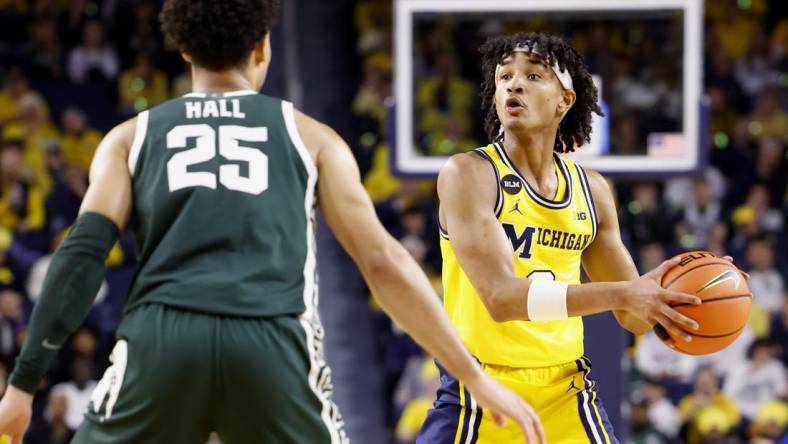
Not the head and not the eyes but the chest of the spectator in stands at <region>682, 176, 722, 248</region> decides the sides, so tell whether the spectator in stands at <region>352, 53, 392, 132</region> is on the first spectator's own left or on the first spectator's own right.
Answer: on the first spectator's own right

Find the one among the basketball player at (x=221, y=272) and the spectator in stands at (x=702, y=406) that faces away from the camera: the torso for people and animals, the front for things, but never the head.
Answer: the basketball player

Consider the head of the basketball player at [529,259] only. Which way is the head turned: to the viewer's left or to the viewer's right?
to the viewer's left

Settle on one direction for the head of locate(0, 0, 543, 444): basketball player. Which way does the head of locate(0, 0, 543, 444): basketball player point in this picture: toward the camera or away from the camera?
away from the camera

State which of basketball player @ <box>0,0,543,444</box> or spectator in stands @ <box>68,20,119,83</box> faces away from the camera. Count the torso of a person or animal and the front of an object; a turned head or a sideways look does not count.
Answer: the basketball player

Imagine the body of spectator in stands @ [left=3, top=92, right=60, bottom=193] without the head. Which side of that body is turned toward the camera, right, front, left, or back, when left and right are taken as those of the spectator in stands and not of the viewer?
front

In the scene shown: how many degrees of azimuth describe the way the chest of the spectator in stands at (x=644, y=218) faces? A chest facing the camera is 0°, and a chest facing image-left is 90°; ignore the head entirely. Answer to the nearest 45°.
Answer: approximately 0°

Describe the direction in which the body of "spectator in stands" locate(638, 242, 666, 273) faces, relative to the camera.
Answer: toward the camera

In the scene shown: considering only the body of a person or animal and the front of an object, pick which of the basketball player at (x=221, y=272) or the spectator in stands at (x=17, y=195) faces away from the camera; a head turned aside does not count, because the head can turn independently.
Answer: the basketball player

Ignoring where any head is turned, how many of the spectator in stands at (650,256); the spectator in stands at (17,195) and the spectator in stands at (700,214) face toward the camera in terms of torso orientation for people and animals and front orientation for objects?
3

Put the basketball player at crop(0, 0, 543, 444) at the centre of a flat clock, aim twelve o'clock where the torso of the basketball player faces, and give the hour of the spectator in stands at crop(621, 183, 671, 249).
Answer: The spectator in stands is roughly at 1 o'clock from the basketball player.
